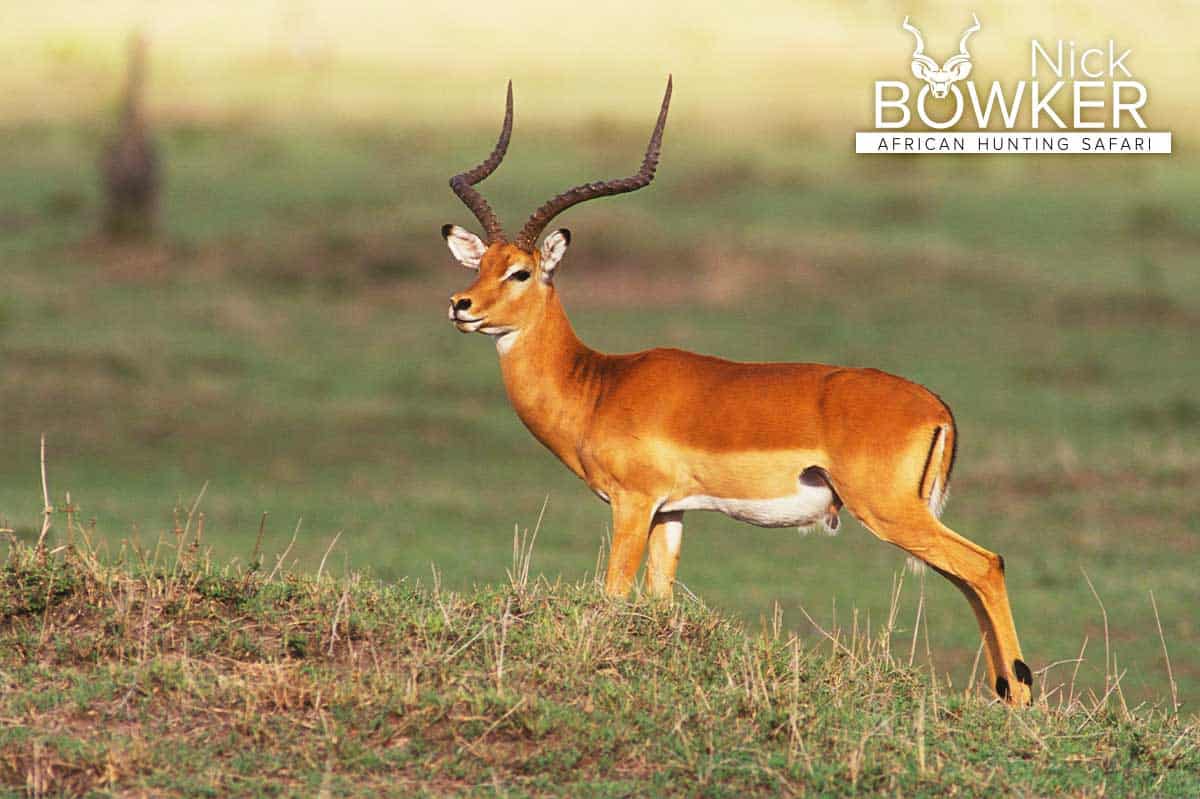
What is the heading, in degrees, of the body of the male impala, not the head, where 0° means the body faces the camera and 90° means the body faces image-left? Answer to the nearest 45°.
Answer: approximately 90°
